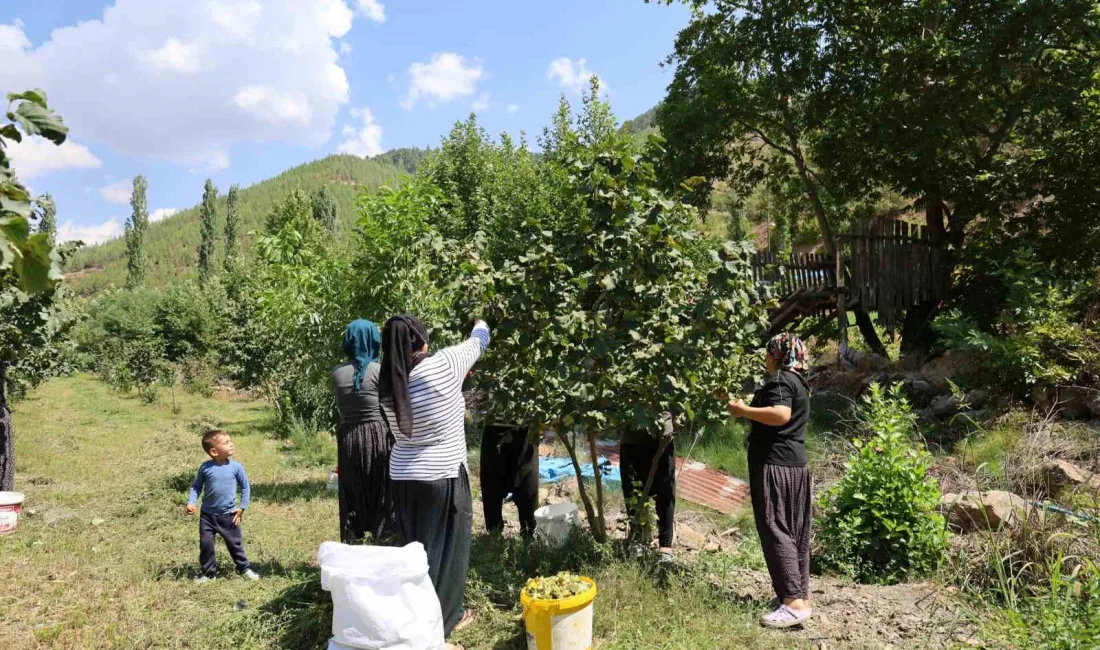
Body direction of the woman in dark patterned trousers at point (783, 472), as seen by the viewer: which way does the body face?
to the viewer's left

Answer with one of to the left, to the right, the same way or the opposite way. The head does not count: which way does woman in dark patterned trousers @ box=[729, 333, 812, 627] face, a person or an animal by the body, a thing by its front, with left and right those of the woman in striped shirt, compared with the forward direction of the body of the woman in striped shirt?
to the left

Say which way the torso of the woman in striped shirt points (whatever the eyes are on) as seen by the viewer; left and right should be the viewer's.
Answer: facing away from the viewer and to the right of the viewer

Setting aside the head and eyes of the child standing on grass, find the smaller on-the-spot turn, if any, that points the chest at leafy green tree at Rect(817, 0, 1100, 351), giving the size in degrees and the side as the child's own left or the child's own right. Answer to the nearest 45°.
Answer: approximately 90° to the child's own left

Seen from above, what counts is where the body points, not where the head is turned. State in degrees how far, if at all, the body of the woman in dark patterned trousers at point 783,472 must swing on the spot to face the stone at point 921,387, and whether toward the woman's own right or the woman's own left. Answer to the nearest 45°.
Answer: approximately 90° to the woman's own right

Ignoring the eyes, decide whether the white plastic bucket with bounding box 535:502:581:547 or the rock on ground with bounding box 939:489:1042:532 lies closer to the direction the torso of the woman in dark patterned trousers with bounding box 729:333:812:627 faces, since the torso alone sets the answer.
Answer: the white plastic bucket

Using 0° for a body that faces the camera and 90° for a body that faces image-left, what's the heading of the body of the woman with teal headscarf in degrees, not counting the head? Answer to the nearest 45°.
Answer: approximately 180°

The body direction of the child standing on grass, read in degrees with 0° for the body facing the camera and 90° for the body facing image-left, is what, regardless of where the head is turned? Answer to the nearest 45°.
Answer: approximately 0°

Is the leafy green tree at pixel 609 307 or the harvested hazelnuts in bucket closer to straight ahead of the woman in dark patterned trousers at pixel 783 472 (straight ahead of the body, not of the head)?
the leafy green tree

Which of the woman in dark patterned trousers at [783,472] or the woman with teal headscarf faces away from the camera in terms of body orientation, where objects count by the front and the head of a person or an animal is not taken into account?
the woman with teal headscarf

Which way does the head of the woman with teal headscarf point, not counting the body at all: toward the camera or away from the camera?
away from the camera
